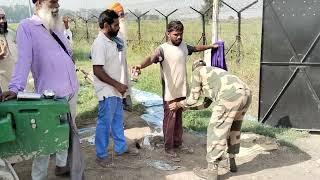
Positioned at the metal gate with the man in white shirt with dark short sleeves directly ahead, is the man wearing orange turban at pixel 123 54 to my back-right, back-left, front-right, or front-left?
front-right

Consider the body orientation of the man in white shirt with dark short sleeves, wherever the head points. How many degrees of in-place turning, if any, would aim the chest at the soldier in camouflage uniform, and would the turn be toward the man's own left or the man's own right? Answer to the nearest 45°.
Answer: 0° — they already face them

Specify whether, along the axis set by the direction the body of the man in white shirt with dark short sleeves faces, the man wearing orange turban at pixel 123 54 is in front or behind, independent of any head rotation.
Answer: behind

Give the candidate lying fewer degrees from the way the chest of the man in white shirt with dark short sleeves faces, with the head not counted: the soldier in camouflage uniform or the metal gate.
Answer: the soldier in camouflage uniform

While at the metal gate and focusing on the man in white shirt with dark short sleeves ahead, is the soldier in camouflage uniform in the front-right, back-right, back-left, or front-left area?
front-left

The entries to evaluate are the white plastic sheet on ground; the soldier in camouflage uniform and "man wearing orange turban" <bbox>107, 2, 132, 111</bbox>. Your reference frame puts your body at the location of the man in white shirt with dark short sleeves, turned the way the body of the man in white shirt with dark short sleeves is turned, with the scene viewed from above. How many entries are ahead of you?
1

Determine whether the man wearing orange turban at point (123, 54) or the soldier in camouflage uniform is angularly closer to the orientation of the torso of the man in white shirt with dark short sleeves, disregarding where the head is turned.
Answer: the soldier in camouflage uniform

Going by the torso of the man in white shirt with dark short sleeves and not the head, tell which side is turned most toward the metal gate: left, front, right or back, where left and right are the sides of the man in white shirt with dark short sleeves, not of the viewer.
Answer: left

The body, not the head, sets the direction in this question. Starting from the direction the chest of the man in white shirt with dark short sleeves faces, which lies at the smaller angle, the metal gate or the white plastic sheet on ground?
the metal gate

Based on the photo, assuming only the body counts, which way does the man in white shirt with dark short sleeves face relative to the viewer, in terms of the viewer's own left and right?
facing the viewer and to the right of the viewer
